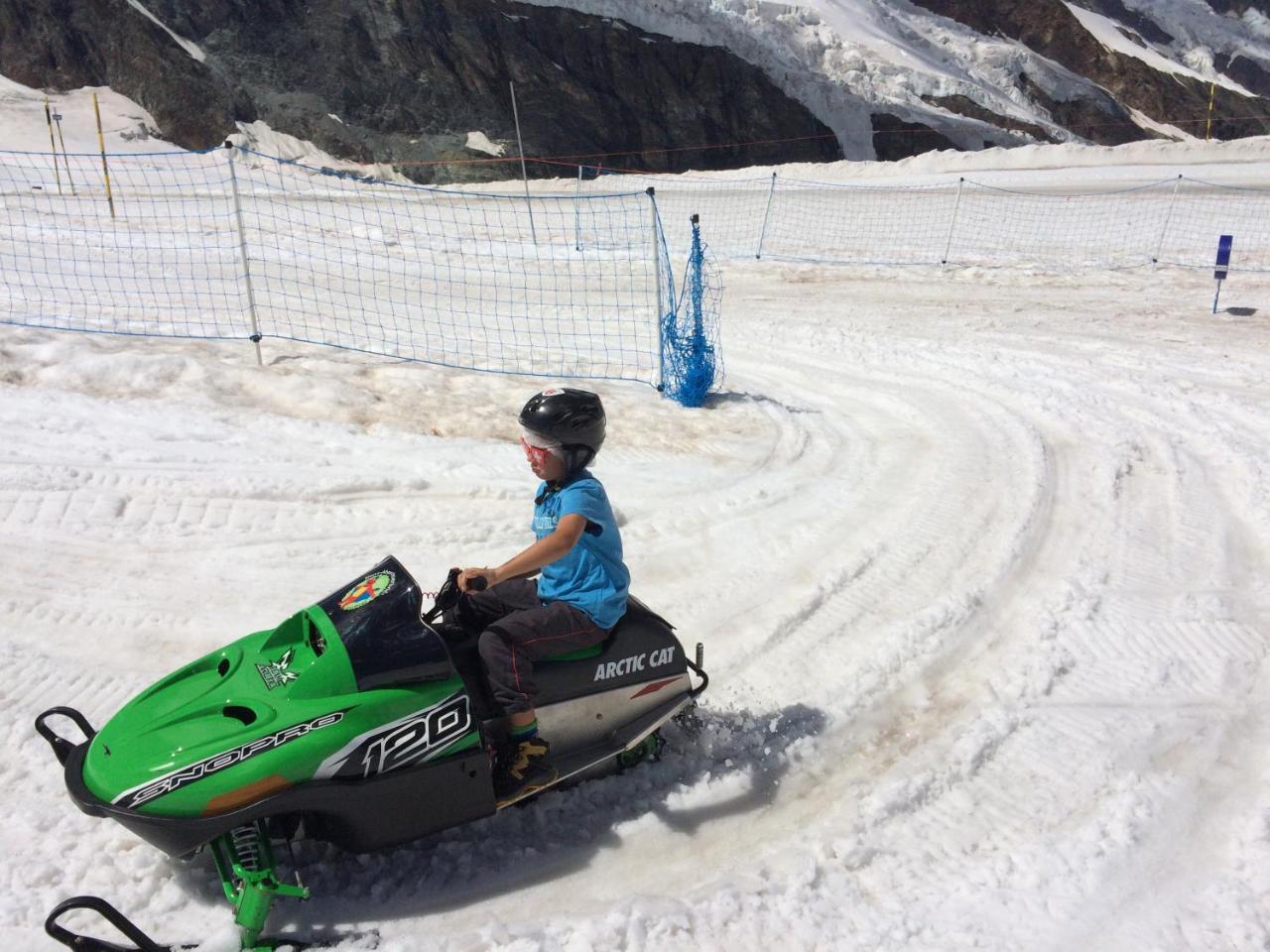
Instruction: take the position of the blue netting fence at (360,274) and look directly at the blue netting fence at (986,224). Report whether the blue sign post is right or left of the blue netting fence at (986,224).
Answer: right

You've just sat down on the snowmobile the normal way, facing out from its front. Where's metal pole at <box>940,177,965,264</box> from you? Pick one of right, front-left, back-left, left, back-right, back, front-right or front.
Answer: back

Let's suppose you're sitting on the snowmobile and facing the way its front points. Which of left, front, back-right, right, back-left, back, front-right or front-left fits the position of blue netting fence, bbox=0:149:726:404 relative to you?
back-right

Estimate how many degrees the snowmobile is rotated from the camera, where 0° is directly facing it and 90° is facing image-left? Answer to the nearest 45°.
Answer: approximately 45°

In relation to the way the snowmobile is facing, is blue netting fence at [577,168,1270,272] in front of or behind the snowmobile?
behind

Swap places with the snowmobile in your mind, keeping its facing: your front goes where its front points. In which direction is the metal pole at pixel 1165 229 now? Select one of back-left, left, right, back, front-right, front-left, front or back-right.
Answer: back

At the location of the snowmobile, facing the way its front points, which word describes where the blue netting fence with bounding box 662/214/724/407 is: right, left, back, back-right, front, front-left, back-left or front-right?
back

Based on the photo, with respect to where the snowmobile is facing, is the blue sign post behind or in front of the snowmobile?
behind
